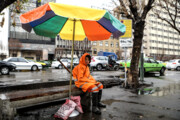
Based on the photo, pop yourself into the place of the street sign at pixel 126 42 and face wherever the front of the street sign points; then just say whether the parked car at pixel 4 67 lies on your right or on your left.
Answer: on your right

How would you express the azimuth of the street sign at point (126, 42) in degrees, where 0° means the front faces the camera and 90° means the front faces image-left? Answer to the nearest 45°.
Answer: approximately 0°

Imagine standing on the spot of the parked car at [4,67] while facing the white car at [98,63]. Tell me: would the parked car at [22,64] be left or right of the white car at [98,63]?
left
